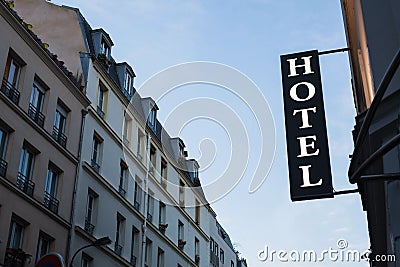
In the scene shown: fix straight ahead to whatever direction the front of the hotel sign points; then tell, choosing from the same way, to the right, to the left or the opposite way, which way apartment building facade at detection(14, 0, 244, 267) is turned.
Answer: to the left

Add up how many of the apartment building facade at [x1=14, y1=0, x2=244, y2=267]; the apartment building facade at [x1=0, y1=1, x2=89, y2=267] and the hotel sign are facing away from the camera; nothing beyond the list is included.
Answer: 0

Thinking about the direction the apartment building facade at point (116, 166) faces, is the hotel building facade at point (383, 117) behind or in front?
in front

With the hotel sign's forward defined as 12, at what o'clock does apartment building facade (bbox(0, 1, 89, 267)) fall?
The apartment building facade is roughly at 4 o'clock from the hotel sign.

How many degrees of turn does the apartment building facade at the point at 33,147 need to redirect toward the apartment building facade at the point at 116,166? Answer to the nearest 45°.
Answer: approximately 90° to its left

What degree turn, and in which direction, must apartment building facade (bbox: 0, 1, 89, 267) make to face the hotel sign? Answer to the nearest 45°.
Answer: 0° — it already faces it

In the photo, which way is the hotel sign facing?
toward the camera

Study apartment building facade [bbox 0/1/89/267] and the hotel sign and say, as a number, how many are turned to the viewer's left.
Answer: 0

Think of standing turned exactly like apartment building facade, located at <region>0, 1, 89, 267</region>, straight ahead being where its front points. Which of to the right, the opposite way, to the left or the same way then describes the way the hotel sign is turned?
to the right

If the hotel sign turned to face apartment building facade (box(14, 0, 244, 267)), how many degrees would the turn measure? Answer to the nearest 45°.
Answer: approximately 135° to its right

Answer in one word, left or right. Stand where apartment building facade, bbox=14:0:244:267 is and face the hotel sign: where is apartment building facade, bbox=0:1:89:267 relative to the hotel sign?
right

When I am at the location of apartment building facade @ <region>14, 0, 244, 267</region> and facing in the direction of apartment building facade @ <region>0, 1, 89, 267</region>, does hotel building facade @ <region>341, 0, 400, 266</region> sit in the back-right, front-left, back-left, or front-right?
front-left

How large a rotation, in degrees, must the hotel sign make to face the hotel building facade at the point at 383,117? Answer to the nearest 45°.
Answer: approximately 45° to its left

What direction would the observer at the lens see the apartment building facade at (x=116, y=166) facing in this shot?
facing the viewer and to the right of the viewer
